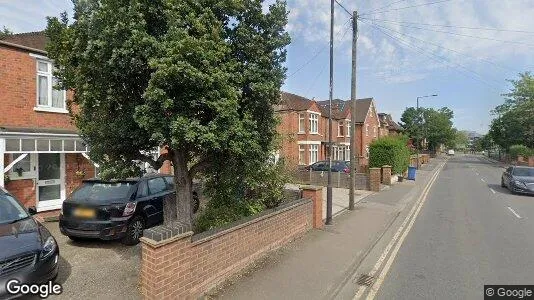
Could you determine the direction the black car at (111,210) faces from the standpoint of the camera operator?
facing away from the viewer and to the right of the viewer

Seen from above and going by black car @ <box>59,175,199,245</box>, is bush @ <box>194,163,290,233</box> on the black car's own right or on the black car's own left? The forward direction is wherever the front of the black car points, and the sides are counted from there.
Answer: on the black car's own right

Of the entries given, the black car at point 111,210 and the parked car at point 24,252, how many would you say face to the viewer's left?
0

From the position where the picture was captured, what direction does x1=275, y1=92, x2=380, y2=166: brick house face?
facing the viewer and to the right of the viewer

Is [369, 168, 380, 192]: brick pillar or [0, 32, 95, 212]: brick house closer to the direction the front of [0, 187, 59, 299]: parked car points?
the brick pillar

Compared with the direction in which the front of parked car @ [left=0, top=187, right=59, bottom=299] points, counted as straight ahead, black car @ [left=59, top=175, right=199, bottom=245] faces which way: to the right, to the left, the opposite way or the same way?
to the left

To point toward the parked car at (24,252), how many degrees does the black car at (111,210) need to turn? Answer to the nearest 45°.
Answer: approximately 180°
